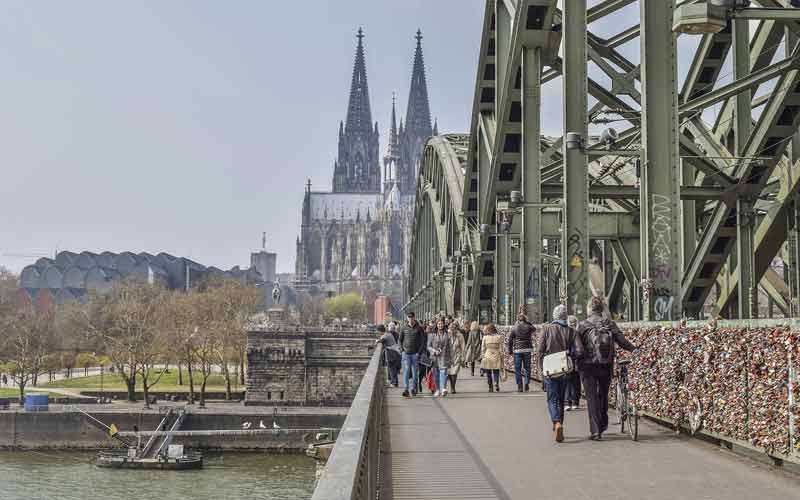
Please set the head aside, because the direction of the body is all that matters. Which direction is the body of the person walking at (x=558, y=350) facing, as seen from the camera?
away from the camera

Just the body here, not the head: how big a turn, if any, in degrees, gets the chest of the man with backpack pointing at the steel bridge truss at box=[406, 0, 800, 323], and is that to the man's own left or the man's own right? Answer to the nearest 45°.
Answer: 0° — they already face it

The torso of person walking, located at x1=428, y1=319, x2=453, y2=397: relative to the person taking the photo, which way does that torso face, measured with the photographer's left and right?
facing the viewer

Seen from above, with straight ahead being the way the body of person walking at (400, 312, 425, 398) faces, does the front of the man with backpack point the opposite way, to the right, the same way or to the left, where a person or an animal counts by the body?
the opposite way

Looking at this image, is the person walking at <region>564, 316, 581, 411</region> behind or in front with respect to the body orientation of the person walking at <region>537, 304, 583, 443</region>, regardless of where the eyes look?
in front

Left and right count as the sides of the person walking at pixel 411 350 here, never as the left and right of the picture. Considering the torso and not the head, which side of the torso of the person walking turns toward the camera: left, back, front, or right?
front

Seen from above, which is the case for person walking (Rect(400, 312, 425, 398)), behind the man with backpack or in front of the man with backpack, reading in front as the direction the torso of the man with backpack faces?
in front

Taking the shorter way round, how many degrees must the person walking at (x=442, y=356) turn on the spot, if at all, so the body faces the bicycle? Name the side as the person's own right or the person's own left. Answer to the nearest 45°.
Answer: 0° — they already face it

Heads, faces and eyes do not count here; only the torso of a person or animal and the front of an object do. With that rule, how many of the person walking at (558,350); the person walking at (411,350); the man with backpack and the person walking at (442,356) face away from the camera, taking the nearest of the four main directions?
2

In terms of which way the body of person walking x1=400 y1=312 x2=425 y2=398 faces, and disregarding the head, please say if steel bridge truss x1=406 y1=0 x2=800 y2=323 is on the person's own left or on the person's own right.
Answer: on the person's own left

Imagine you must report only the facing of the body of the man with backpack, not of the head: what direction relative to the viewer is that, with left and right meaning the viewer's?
facing away from the viewer
